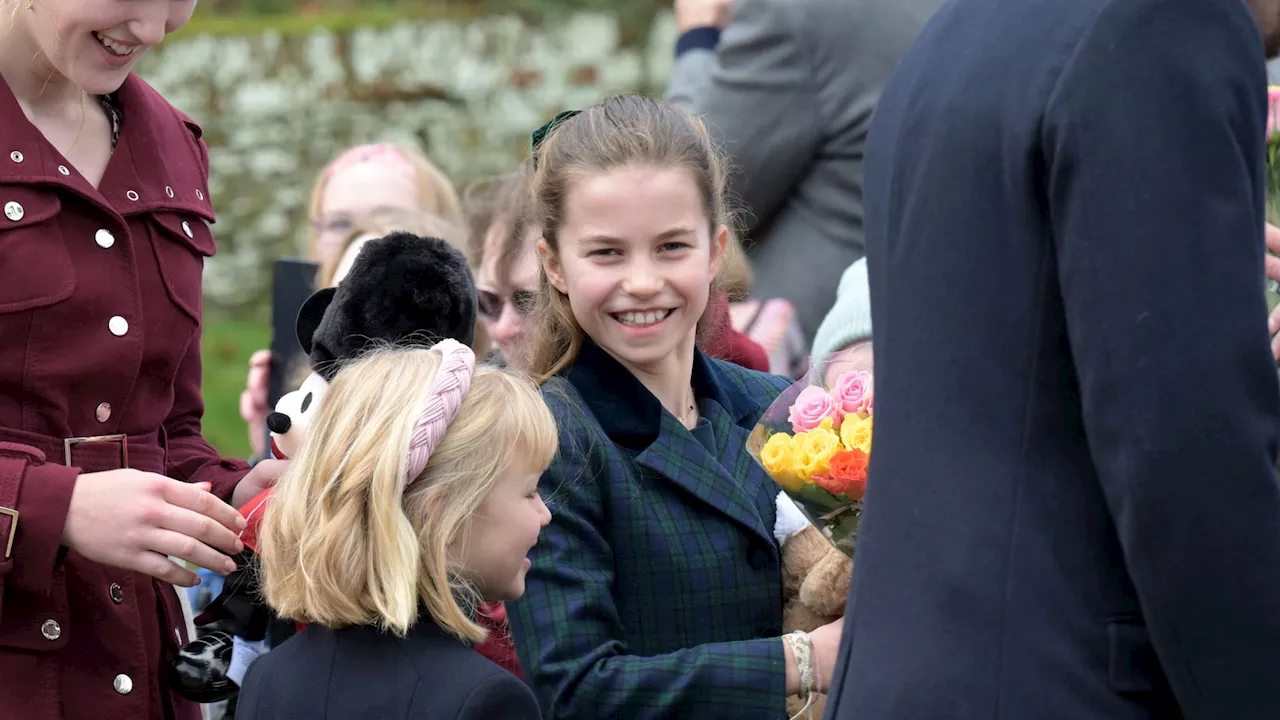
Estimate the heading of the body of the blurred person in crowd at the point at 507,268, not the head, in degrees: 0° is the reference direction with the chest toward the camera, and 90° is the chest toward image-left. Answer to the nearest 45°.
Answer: approximately 0°

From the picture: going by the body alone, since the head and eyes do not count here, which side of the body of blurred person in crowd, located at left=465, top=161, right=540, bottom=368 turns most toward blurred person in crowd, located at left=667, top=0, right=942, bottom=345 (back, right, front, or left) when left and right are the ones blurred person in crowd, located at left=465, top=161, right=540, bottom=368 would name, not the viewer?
left

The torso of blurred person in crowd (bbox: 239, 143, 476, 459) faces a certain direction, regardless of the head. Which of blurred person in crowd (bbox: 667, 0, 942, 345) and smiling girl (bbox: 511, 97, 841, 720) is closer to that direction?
the smiling girl

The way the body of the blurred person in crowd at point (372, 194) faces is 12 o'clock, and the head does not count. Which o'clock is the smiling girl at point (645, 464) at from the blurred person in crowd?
The smiling girl is roughly at 10 o'clock from the blurred person in crowd.

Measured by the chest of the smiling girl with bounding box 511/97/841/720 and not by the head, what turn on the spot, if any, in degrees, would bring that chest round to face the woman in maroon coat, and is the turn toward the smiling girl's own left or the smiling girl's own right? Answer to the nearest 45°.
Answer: approximately 135° to the smiling girl's own right

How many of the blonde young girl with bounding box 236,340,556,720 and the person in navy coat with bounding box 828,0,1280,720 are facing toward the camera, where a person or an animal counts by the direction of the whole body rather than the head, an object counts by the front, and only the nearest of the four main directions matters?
0

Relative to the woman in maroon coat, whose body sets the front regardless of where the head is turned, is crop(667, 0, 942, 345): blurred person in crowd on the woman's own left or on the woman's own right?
on the woman's own left

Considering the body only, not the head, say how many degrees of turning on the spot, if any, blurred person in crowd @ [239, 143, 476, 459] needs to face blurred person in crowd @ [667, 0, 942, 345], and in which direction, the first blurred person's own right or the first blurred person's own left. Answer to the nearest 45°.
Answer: approximately 90° to the first blurred person's own left

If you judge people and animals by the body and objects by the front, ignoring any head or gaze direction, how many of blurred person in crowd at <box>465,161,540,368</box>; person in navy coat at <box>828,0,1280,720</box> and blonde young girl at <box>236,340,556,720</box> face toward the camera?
1

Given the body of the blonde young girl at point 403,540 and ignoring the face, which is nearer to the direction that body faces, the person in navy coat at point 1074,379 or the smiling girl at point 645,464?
the smiling girl

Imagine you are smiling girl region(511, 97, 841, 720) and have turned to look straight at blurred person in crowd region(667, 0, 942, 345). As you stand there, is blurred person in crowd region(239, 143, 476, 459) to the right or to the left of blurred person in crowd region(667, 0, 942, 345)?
left
